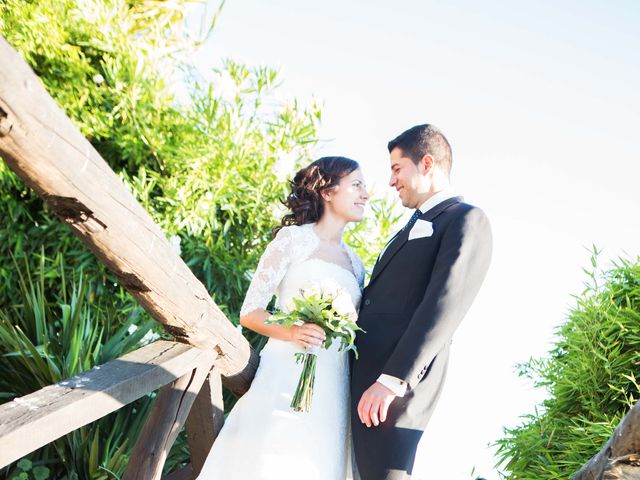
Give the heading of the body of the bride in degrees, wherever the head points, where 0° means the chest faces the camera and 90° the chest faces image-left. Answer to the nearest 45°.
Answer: approximately 315°

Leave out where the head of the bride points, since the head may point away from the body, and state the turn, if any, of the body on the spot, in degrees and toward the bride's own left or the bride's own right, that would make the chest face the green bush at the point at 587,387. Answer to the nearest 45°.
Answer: approximately 45° to the bride's own left

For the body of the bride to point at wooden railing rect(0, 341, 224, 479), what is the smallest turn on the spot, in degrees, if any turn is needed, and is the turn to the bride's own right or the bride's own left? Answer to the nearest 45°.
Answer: approximately 90° to the bride's own right

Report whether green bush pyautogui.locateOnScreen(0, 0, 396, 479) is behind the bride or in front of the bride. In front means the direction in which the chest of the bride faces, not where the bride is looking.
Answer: behind

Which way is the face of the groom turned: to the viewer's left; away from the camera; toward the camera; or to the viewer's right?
to the viewer's left

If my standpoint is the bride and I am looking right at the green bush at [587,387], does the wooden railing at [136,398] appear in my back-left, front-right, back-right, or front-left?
back-right
